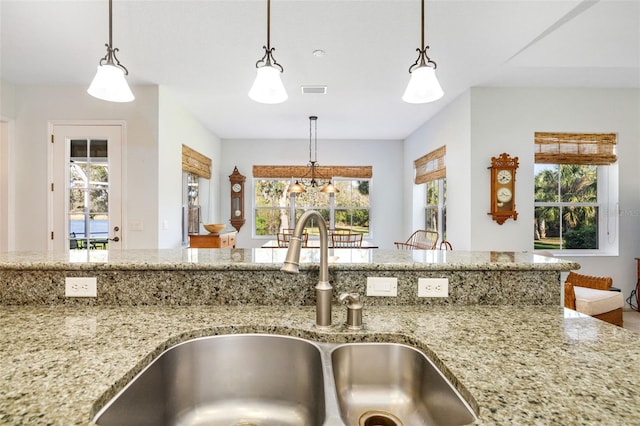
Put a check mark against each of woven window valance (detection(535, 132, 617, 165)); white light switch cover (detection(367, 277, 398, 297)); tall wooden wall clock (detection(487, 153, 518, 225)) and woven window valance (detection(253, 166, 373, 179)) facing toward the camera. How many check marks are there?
4

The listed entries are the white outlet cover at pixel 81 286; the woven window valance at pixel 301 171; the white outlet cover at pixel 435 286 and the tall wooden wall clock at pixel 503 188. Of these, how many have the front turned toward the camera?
4

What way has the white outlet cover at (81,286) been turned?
toward the camera

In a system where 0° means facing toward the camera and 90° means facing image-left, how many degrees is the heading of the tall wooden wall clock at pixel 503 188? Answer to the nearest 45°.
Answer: approximately 0°

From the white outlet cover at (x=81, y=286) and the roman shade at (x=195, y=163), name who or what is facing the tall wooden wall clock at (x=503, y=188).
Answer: the roman shade

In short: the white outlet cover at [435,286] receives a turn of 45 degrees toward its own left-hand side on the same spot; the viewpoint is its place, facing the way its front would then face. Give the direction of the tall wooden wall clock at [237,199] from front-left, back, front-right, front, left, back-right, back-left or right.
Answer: back

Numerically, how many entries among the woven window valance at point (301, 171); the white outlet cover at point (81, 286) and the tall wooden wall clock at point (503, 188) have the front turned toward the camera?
3

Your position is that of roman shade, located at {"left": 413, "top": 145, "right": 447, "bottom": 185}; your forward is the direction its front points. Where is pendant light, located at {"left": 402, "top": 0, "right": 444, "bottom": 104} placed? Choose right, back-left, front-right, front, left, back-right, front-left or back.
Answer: front-left

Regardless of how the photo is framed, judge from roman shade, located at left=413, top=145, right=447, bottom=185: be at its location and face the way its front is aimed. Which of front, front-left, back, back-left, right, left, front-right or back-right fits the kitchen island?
front-left

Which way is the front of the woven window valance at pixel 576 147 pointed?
toward the camera

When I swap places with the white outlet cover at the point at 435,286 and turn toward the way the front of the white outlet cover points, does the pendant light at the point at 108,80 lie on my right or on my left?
on my right

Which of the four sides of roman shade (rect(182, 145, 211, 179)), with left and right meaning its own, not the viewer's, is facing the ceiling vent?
front

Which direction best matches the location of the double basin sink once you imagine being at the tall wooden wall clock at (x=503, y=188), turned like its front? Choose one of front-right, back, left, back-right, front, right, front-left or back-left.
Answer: front

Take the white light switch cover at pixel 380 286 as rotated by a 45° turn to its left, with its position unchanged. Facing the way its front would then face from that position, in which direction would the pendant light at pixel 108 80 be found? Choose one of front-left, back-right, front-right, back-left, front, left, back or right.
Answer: back-right

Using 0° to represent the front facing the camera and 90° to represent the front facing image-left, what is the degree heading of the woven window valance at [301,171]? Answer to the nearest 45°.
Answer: approximately 0°
